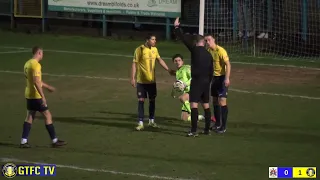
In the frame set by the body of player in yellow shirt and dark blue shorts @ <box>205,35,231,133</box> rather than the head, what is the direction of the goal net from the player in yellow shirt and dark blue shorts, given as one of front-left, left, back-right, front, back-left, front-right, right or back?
back-right

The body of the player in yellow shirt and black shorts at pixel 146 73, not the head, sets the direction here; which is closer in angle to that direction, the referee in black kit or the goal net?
the referee in black kit

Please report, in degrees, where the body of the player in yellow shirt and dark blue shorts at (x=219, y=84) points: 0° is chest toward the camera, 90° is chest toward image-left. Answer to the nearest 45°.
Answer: approximately 45°

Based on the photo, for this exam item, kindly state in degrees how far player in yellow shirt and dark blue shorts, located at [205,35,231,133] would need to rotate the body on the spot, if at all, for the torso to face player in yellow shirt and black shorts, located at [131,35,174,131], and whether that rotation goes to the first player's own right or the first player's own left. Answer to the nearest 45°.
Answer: approximately 45° to the first player's own right

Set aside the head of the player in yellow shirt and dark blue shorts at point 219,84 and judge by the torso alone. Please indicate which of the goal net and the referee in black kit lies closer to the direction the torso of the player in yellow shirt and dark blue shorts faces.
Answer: the referee in black kit

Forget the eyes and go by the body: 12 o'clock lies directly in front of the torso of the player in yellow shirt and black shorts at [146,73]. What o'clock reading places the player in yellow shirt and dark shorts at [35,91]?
the player in yellow shirt and dark shorts at [35,91] is roughly at 3 o'clock from the player in yellow shirt and black shorts at [146,73].

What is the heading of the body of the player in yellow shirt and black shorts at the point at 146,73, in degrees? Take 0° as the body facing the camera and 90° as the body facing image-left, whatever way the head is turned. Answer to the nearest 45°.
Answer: approximately 315°

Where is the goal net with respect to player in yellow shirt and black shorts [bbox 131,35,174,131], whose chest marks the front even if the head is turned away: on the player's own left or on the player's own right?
on the player's own left
